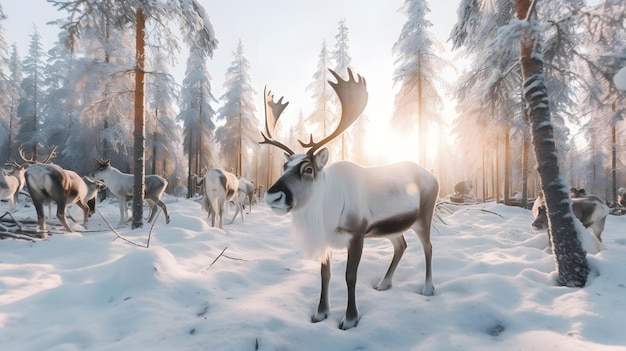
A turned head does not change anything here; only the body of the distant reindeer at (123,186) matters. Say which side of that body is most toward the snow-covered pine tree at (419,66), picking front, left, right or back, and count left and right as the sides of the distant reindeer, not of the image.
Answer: back

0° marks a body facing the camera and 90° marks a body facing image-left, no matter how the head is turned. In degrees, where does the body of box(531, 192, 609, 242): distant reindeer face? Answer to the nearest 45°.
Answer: approximately 90°

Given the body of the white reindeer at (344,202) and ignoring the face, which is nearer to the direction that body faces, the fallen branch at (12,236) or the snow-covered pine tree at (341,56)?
the fallen branch

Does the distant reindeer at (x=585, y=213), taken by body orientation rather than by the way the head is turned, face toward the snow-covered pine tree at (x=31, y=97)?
yes

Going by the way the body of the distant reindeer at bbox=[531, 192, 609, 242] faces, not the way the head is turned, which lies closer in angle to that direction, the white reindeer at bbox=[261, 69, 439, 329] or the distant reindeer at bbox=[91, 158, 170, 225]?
the distant reindeer

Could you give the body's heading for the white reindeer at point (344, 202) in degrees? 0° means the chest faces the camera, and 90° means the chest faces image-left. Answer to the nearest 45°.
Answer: approximately 45°

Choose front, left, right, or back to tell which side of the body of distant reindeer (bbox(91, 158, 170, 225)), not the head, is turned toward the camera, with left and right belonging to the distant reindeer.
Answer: left

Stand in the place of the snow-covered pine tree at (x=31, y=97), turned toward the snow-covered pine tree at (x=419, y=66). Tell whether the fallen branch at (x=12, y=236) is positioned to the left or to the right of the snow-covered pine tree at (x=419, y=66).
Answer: right
